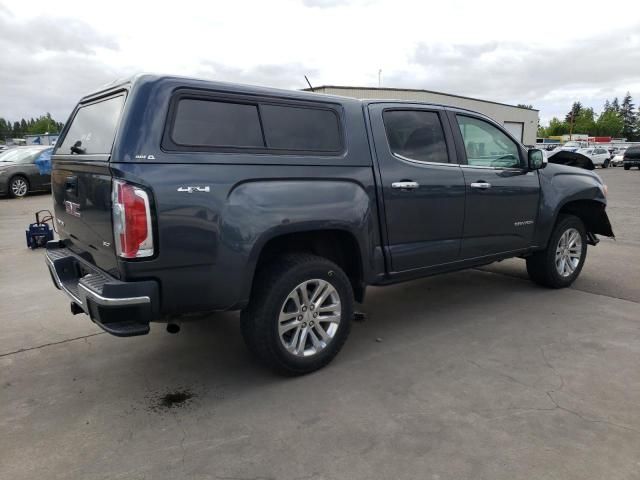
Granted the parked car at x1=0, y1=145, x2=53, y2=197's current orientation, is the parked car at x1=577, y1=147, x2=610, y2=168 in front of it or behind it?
behind

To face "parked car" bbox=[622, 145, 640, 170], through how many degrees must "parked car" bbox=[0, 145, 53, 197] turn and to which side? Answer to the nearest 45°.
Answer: approximately 135° to its left

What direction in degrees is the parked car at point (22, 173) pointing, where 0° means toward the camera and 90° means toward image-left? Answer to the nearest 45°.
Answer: approximately 45°

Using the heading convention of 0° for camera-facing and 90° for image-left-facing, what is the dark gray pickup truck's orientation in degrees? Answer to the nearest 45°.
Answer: approximately 225°

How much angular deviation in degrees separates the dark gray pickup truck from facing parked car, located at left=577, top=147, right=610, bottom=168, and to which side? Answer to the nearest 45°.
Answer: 0° — it already faces it
